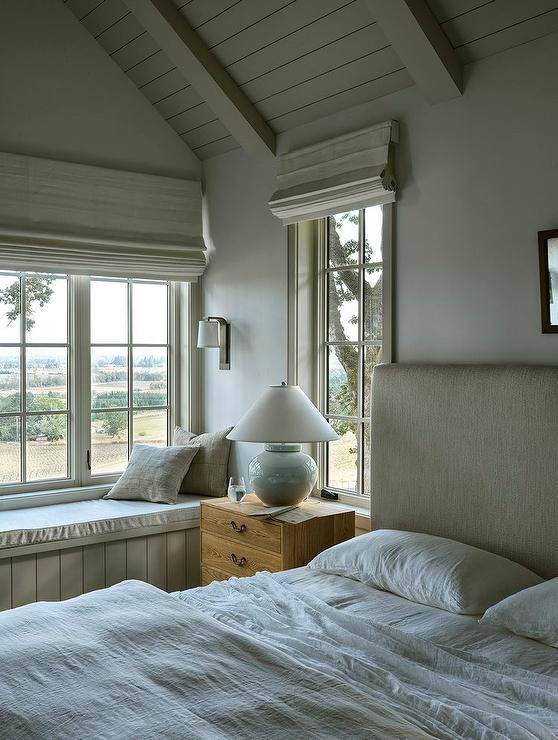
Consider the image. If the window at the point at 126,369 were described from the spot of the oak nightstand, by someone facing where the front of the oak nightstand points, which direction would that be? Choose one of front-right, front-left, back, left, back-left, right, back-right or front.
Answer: right

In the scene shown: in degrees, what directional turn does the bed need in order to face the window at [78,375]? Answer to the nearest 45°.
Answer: approximately 90° to its right

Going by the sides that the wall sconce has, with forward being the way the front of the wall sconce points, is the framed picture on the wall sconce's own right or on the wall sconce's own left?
on the wall sconce's own left

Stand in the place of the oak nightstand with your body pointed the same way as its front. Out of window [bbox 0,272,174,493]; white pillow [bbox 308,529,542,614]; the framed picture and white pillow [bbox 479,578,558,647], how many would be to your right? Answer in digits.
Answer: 1

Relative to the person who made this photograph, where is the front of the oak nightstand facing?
facing the viewer and to the left of the viewer

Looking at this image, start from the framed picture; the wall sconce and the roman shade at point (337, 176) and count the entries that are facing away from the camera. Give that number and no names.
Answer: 0

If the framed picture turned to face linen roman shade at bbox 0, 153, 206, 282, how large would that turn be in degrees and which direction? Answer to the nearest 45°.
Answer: approximately 45° to its right
